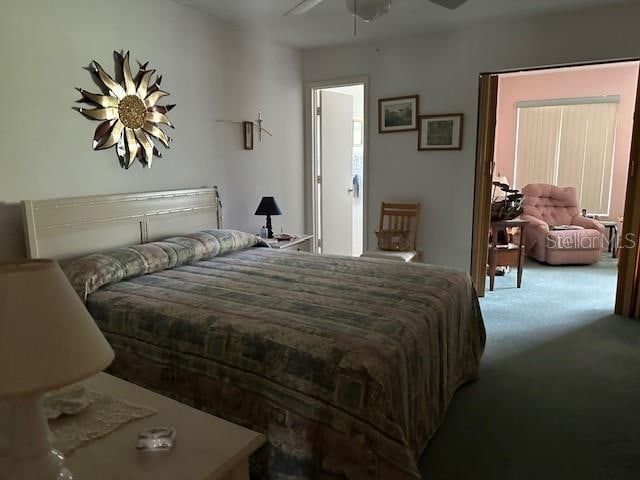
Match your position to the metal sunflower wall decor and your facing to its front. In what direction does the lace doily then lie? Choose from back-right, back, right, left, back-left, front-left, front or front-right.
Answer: front-right

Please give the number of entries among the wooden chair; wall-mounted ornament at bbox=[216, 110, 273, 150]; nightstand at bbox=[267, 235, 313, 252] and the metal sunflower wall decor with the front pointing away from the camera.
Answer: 0

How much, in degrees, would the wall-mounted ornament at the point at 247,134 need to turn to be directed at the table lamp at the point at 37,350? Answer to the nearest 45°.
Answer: approximately 45° to its right

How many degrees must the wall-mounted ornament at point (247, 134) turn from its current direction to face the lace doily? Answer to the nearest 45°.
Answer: approximately 45° to its right

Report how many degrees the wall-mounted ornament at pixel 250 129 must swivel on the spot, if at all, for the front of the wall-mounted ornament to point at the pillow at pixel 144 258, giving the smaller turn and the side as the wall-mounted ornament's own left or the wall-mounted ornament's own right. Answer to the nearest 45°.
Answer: approximately 90° to the wall-mounted ornament's own right

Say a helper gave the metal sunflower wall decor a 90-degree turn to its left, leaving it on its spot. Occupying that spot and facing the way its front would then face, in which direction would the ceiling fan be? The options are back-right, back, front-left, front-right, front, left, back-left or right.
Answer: right

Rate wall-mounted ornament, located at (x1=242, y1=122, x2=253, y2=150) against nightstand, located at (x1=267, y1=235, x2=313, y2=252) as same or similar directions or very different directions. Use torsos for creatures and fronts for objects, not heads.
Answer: same or similar directions

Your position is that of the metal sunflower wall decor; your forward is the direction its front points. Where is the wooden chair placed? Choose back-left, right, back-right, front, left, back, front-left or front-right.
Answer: front-left

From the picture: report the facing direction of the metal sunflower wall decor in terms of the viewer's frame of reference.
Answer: facing the viewer and to the right of the viewer

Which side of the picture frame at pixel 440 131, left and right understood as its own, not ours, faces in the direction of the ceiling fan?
front

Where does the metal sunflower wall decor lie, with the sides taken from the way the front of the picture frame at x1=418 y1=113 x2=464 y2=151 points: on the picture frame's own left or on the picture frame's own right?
on the picture frame's own right

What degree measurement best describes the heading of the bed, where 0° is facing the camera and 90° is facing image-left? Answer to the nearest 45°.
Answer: approximately 315°

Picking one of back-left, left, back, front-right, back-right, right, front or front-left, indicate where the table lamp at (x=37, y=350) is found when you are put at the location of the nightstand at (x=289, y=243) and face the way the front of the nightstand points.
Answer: front-right

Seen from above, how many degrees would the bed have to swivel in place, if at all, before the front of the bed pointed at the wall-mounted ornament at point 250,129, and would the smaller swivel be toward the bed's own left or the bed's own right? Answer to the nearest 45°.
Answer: approximately 135° to the bed's own left

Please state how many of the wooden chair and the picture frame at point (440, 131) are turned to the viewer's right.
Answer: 0

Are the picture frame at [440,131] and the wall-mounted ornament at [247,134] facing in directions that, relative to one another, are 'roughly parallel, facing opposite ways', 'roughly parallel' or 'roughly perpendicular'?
roughly perpendicular

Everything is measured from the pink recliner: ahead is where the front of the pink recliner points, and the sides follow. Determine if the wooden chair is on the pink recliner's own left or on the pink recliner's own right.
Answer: on the pink recliner's own right
